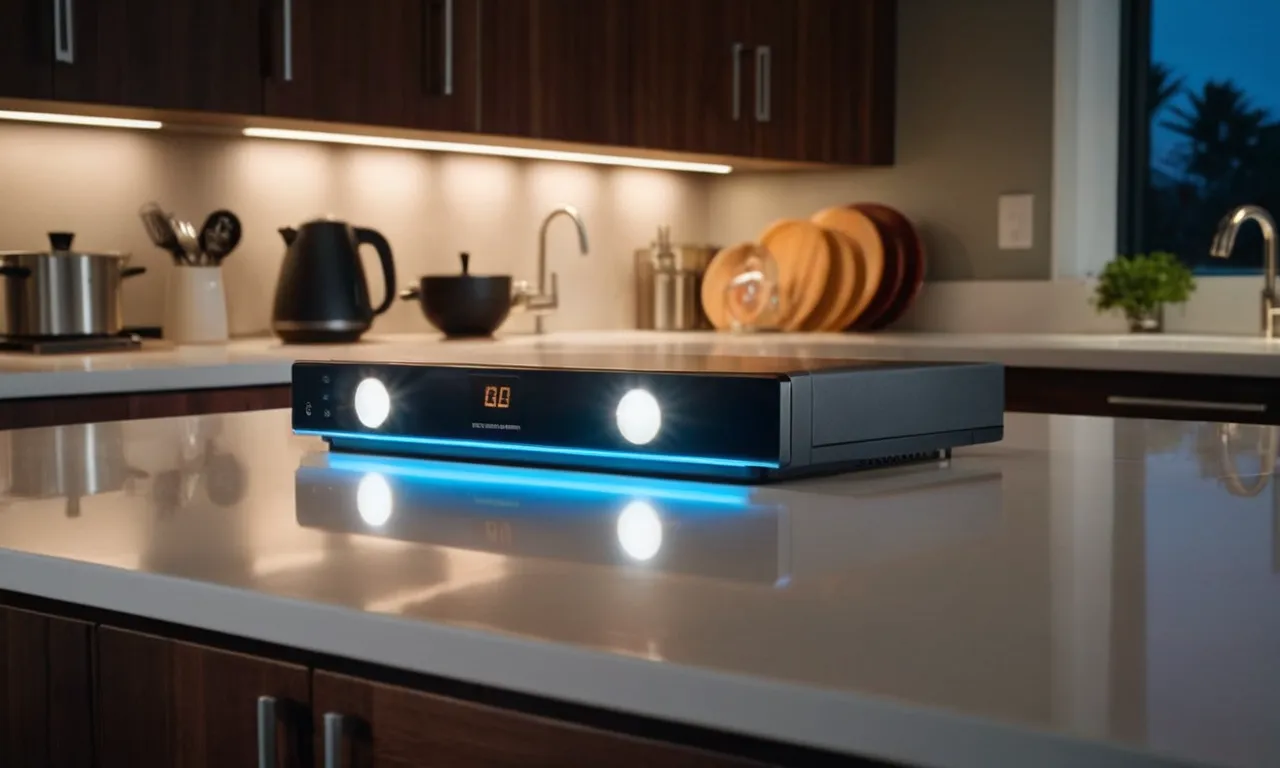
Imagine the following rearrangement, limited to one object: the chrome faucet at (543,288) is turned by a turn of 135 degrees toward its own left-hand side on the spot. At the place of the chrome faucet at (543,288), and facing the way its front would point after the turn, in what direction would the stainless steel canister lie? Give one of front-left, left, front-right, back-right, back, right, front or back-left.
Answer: right

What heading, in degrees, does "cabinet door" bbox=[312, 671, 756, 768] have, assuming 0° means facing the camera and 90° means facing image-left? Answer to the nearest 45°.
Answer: approximately 45°

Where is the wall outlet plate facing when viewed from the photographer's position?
facing the viewer

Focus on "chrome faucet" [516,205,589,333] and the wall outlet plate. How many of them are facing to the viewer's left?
0

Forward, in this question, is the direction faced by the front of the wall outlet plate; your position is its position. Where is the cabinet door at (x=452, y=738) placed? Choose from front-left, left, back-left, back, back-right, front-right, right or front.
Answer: front

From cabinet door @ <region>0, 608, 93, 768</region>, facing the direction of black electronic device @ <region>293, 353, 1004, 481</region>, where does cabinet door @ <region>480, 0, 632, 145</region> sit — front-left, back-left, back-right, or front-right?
front-left

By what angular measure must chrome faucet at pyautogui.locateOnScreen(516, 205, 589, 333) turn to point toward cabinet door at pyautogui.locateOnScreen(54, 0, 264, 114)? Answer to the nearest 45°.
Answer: approximately 135° to its right

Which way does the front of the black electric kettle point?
to the viewer's left
